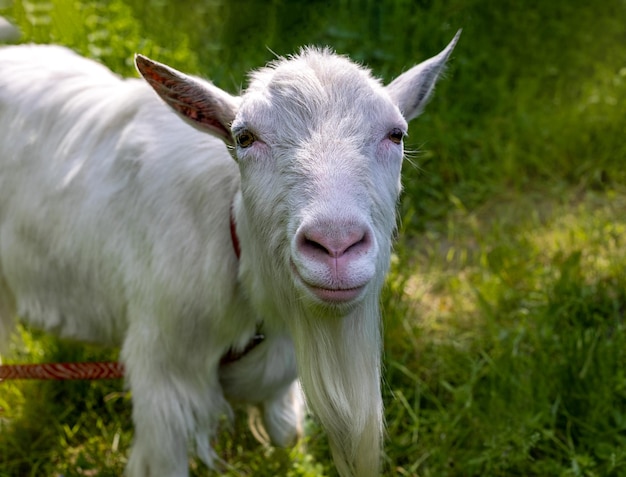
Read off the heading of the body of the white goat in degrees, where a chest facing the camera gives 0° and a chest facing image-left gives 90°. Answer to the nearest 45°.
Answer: approximately 315°
